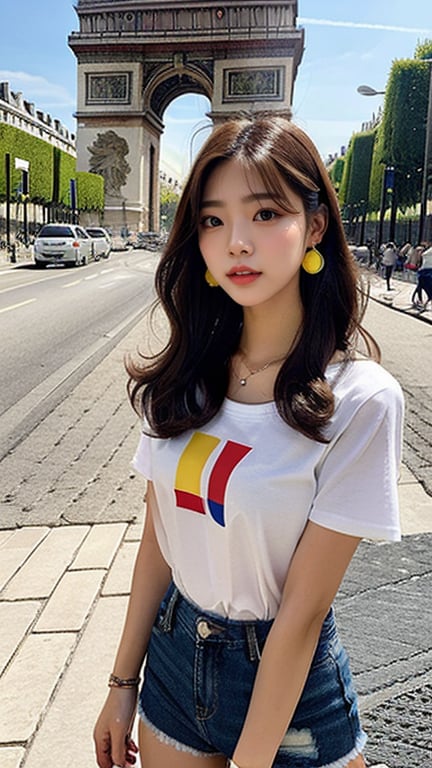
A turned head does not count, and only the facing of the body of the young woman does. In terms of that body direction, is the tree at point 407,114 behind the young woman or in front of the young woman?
behind

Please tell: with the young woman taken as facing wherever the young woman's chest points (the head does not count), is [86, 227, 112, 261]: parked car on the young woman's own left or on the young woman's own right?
on the young woman's own right

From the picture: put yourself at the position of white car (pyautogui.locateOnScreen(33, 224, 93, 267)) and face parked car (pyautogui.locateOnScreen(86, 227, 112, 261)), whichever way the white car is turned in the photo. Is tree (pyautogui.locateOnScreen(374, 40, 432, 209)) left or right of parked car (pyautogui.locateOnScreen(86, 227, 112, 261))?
right

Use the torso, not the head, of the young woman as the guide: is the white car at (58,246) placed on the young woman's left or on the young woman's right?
on the young woman's right

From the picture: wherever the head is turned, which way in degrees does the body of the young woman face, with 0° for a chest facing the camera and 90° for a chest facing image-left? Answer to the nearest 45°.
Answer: approximately 45°
